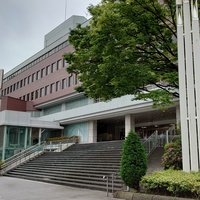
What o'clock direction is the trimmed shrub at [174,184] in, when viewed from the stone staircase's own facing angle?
The trimmed shrub is roughly at 10 o'clock from the stone staircase.

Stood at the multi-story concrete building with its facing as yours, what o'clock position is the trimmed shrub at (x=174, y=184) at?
The trimmed shrub is roughly at 10 o'clock from the multi-story concrete building.

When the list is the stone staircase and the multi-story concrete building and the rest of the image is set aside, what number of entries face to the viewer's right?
0

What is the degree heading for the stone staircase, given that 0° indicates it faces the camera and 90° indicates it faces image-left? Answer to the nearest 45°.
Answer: approximately 45°

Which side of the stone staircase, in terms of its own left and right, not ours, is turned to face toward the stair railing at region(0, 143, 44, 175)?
right

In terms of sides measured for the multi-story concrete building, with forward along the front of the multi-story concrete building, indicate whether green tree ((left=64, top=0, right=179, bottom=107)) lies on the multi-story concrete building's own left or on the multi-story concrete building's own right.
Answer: on the multi-story concrete building's own left

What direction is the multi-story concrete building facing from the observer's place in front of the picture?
facing the viewer and to the left of the viewer

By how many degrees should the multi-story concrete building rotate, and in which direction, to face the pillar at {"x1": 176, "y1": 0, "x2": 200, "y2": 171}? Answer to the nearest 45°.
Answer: approximately 45° to its left

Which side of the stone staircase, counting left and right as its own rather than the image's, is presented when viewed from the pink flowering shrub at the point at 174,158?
left

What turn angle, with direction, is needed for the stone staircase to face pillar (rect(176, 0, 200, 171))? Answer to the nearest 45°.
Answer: approximately 45° to its left

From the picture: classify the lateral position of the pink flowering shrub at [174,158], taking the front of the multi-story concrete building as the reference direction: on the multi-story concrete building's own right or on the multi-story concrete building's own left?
on the multi-story concrete building's own left

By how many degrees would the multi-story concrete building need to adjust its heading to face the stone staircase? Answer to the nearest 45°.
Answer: approximately 45° to its left
